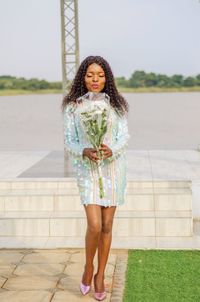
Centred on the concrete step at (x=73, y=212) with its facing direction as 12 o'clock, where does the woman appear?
The woman is roughly at 12 o'clock from the concrete step.

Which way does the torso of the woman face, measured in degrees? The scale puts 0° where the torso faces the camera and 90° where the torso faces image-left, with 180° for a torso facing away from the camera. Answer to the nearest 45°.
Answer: approximately 0°

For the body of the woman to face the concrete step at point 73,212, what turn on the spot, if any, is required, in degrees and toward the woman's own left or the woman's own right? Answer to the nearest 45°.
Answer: approximately 180°

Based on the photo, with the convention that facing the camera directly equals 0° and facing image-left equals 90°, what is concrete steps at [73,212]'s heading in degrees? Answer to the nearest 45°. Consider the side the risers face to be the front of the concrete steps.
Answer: approximately 0°

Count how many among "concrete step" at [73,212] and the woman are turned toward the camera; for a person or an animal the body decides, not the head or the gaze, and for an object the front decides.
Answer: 2
